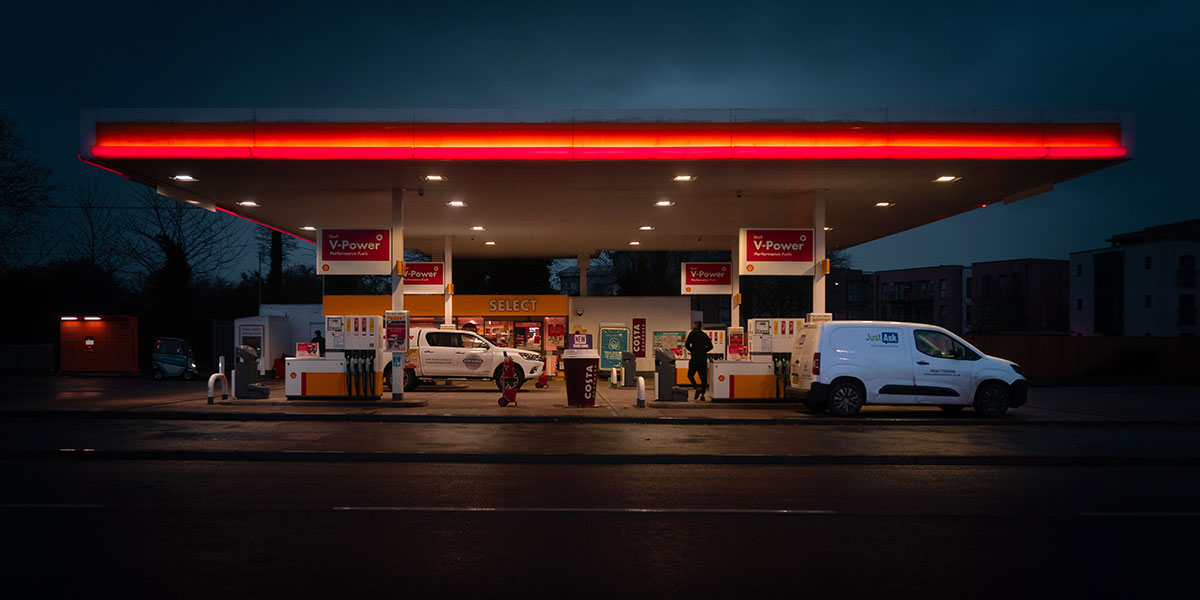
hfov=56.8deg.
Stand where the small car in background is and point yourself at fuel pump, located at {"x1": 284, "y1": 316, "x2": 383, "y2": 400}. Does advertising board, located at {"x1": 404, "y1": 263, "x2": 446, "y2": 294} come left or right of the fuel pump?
left

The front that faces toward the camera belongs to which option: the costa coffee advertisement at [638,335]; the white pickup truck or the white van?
the costa coffee advertisement

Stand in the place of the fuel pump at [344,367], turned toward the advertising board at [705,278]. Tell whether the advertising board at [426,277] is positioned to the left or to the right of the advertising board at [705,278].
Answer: left

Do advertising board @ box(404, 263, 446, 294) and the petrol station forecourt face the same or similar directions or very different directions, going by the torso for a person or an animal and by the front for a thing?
same or similar directions

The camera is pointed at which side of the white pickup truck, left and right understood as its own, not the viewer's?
right

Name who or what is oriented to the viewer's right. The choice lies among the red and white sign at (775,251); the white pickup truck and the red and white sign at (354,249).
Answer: the white pickup truck

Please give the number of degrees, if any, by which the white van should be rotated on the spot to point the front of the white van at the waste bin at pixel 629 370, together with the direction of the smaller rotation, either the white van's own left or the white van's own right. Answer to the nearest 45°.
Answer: approximately 135° to the white van's own left

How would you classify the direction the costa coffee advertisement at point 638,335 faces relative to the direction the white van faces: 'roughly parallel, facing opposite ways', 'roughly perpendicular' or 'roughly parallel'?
roughly perpendicular

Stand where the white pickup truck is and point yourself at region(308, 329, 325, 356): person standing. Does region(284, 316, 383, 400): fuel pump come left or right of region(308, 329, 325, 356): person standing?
left

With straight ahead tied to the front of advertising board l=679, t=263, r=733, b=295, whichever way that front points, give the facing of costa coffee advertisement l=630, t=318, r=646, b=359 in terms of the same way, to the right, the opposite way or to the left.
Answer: the same way

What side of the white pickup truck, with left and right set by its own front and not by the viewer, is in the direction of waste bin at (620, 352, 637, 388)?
front

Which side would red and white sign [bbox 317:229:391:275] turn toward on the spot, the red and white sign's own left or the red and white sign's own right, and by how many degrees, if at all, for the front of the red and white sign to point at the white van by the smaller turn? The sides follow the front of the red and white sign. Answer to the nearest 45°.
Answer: approximately 45° to the red and white sign's own left

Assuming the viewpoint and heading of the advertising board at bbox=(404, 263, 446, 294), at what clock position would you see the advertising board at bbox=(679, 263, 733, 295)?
the advertising board at bbox=(679, 263, 733, 295) is roughly at 10 o'clock from the advertising board at bbox=(404, 263, 446, 294).

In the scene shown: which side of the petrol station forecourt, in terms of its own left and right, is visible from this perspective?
front

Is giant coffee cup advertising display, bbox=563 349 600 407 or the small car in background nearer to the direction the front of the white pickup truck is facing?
the giant coffee cup advertising display

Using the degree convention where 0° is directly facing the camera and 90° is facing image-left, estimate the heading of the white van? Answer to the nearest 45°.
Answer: approximately 270°
